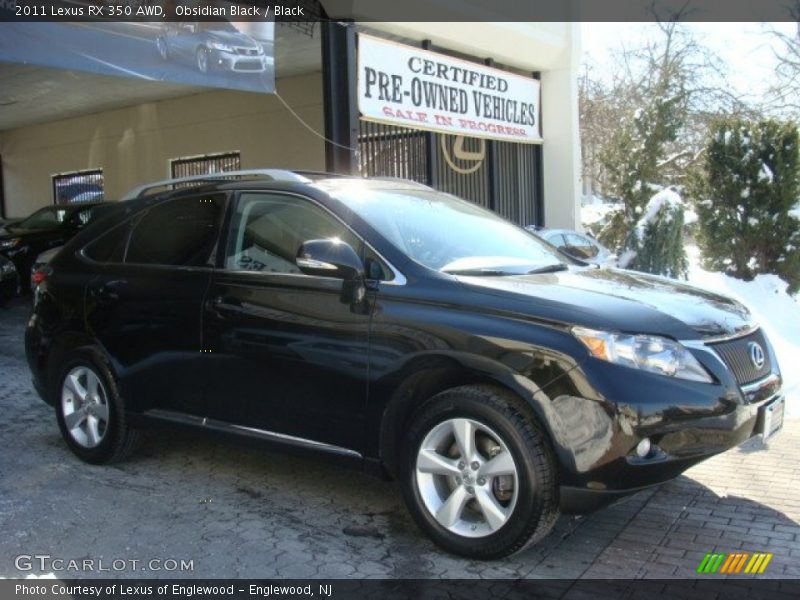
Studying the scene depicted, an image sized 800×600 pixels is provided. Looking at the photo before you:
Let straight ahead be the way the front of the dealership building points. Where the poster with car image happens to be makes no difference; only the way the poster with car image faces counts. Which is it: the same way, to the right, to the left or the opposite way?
the same way

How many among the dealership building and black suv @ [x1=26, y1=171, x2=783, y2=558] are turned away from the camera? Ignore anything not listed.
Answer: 0

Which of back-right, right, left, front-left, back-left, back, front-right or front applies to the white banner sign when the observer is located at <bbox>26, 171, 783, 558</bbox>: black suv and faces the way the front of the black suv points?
back-left

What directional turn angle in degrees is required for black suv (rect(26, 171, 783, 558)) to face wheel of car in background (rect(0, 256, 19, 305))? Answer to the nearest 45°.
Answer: approximately 180°

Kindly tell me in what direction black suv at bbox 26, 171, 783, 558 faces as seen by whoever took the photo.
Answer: facing the viewer and to the right of the viewer

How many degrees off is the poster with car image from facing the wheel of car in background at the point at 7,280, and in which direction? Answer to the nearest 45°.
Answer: approximately 90° to its right

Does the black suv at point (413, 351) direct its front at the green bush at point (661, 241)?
no

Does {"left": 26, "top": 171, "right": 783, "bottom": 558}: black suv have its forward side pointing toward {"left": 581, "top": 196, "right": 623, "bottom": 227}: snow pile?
no

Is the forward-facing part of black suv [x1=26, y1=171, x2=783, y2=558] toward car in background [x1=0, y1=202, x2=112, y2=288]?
no
